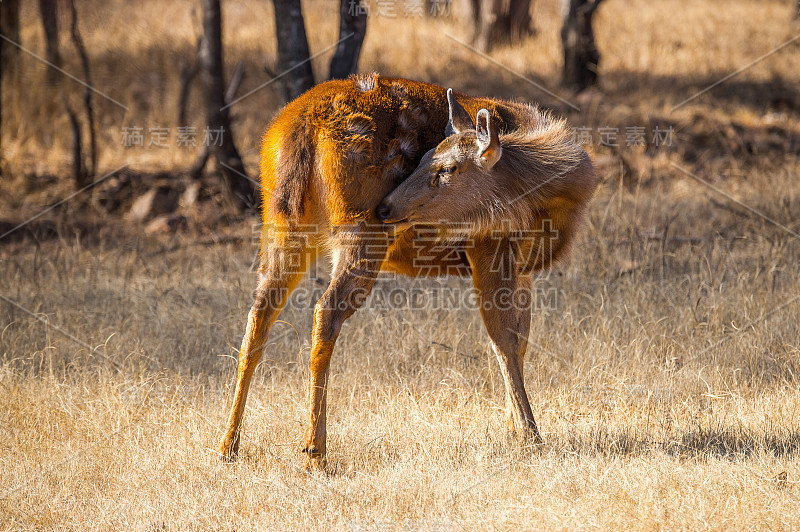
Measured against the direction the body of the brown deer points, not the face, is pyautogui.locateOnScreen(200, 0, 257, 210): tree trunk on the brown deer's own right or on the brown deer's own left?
on the brown deer's own left

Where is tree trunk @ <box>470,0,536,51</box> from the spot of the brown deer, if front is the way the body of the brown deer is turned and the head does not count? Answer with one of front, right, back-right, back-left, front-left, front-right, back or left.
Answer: front-left

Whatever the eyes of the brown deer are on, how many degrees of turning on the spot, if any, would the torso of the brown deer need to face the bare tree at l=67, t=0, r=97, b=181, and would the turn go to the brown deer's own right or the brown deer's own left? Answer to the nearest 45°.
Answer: approximately 90° to the brown deer's own left

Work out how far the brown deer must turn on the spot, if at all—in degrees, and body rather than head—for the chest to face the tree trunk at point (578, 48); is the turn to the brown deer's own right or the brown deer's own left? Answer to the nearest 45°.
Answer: approximately 45° to the brown deer's own left

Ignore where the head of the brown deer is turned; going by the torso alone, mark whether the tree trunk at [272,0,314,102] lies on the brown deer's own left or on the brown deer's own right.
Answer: on the brown deer's own left

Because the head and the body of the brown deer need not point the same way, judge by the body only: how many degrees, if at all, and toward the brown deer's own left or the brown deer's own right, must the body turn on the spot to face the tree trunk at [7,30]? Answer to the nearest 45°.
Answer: approximately 90° to the brown deer's own left

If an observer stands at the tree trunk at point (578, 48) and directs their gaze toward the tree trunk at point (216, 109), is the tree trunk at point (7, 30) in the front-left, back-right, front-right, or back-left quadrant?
front-right

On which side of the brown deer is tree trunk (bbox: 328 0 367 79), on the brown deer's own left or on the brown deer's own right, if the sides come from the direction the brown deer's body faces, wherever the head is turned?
on the brown deer's own left

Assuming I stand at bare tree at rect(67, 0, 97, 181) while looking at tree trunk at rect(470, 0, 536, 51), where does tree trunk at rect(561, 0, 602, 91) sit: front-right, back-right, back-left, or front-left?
front-right

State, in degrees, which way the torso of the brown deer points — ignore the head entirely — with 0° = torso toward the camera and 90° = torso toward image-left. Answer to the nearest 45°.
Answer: approximately 225°
